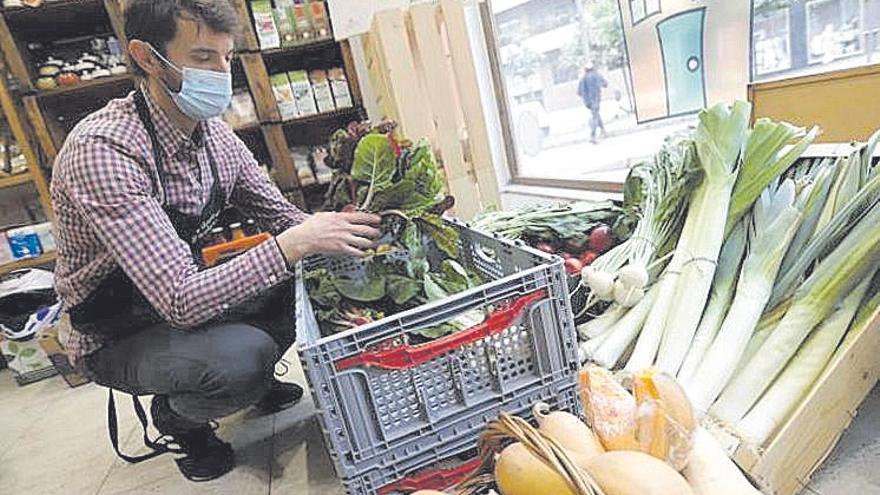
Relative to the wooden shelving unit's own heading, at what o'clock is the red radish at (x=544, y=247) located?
The red radish is roughly at 11 o'clock from the wooden shelving unit.

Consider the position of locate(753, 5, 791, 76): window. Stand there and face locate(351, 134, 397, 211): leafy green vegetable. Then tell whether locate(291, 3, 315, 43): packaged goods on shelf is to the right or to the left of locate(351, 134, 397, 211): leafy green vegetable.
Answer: right

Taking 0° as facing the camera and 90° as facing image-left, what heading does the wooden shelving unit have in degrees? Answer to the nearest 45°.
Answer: approximately 0°

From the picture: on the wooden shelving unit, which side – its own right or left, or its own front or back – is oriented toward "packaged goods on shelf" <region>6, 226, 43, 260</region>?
right

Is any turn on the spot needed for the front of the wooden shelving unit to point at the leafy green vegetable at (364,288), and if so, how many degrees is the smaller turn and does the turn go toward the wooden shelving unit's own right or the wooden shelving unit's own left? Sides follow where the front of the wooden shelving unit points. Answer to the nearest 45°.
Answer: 0° — it already faces it

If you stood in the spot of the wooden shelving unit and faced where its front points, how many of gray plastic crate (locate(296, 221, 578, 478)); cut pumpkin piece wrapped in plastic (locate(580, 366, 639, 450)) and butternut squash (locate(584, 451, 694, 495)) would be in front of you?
3

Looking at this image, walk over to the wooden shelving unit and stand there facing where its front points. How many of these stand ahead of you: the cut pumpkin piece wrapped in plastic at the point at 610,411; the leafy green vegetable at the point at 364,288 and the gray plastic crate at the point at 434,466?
3

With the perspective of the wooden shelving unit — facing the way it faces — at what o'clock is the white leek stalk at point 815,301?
The white leek stalk is roughly at 11 o'clock from the wooden shelving unit.

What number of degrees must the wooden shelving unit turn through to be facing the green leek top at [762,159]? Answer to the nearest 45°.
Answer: approximately 45° to its left

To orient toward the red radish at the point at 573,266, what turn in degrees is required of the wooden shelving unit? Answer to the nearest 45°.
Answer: approximately 45° to its left
